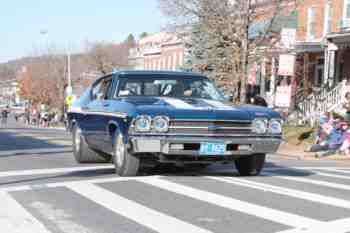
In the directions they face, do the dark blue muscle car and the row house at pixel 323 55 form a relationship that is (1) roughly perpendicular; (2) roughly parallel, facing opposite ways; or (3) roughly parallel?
roughly perpendicular

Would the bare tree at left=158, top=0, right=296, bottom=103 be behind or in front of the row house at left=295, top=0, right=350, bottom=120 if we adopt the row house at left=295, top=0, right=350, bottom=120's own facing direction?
in front

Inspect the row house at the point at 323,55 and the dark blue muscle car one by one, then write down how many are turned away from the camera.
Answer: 0

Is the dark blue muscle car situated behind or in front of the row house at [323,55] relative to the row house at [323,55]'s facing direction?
in front

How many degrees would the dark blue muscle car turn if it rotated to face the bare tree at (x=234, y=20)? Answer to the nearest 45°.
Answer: approximately 135° to its left

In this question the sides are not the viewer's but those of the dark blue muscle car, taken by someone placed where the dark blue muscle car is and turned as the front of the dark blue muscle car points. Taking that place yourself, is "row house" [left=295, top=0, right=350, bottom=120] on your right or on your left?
on your left

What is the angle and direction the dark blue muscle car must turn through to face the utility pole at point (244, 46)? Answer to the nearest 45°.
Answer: approximately 135° to its left
